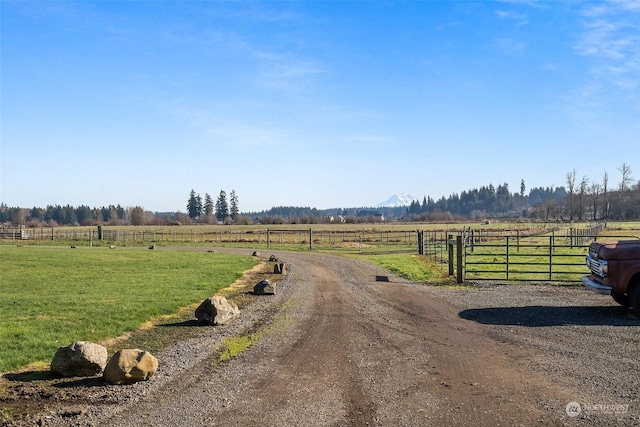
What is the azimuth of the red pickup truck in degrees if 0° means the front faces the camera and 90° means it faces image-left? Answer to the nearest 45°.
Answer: approximately 45°

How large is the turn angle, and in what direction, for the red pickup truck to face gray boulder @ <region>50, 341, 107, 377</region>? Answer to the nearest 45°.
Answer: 0° — it already faces it

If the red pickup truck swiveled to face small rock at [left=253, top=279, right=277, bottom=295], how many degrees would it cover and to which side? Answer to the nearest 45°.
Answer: approximately 45° to its right

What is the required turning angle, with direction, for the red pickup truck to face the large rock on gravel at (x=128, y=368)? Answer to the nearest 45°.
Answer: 0° — it already faces it

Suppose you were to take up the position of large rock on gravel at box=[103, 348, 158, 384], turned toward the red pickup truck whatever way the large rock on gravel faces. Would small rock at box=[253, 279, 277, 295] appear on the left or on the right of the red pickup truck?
left
